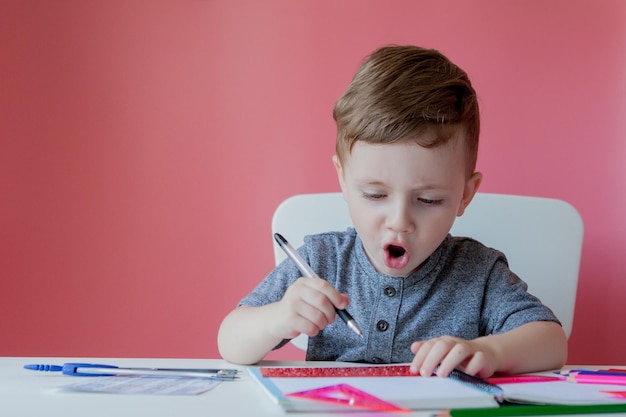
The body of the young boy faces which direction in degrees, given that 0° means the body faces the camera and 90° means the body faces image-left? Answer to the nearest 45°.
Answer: approximately 0°

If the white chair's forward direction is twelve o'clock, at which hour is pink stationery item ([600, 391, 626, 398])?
The pink stationery item is roughly at 12 o'clock from the white chair.

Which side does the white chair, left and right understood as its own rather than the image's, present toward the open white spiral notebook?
front

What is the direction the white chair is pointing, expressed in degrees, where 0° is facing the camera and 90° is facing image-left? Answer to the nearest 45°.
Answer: approximately 0°

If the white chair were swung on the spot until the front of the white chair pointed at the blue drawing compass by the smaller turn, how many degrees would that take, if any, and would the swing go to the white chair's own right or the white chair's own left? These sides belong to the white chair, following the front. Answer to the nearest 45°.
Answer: approximately 45° to the white chair's own right

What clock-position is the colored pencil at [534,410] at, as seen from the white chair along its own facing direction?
The colored pencil is roughly at 12 o'clock from the white chair.
